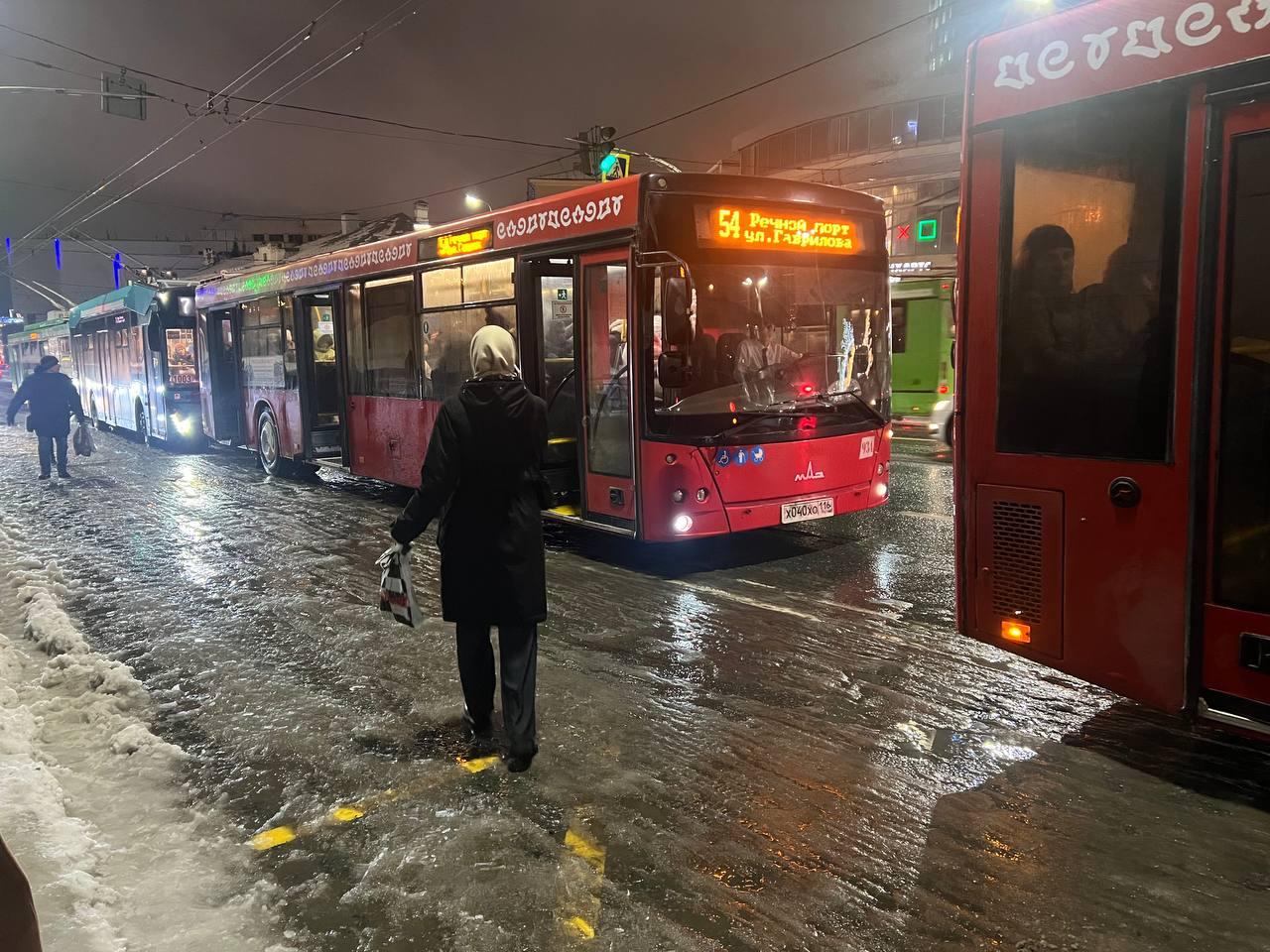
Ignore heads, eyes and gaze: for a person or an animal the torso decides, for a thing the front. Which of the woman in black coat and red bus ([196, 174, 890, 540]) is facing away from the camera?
the woman in black coat

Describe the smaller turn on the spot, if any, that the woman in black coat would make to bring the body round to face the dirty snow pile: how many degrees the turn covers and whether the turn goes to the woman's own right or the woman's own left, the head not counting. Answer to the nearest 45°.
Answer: approximately 90° to the woman's own left

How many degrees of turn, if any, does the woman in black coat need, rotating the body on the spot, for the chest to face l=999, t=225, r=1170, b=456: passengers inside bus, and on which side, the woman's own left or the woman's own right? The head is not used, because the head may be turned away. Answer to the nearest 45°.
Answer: approximately 90° to the woman's own right

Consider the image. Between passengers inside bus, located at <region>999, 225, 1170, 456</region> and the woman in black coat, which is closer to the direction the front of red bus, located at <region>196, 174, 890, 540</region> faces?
the passengers inside bus

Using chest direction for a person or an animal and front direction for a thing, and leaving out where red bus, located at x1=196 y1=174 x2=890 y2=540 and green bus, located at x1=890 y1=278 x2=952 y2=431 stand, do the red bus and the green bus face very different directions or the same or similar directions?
very different directions

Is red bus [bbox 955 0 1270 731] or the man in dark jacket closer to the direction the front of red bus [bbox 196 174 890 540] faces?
the red bus

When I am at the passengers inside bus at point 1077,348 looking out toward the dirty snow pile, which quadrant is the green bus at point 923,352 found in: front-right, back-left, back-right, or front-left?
back-right

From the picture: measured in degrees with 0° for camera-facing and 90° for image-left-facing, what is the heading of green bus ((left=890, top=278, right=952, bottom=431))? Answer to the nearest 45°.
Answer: approximately 135°

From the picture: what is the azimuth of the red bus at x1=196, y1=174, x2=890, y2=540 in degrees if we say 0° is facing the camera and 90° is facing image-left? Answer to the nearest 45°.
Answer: approximately 315°

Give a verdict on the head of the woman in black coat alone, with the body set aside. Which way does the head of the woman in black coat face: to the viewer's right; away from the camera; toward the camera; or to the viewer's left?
away from the camera
